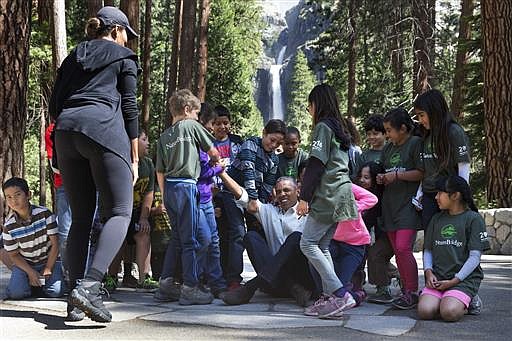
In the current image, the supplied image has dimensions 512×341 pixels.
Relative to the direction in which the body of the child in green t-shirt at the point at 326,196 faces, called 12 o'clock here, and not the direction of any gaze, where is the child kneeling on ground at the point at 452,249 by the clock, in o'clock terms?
The child kneeling on ground is roughly at 6 o'clock from the child in green t-shirt.

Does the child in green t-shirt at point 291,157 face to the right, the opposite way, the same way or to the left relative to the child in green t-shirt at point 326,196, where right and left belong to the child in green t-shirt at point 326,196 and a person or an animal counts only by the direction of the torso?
to the left

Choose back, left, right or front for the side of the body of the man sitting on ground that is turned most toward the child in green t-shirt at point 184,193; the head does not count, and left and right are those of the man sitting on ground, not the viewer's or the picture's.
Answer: right

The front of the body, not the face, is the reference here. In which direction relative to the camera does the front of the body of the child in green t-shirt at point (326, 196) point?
to the viewer's left

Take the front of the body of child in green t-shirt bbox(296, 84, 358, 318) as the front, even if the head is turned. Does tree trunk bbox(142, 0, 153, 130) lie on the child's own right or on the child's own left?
on the child's own right

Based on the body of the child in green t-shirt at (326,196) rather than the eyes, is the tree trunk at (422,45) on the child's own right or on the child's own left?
on the child's own right

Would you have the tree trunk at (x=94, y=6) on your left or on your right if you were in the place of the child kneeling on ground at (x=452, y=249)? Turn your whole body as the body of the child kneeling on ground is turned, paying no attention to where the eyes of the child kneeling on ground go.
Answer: on your right

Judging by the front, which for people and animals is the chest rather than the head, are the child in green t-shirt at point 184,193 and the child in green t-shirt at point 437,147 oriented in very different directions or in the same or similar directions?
very different directions

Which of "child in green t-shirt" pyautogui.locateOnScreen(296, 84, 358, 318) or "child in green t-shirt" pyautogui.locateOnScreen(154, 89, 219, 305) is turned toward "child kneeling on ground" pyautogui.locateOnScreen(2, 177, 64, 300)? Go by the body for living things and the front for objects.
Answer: "child in green t-shirt" pyautogui.locateOnScreen(296, 84, 358, 318)

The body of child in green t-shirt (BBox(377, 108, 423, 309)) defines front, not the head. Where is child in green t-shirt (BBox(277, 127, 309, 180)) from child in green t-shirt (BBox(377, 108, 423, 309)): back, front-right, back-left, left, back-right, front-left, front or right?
right

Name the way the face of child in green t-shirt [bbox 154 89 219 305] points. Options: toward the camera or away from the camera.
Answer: away from the camera

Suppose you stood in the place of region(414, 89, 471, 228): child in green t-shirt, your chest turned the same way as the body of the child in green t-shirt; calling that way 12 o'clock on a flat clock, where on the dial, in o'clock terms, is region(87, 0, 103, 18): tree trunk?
The tree trunk is roughly at 3 o'clock from the child in green t-shirt.

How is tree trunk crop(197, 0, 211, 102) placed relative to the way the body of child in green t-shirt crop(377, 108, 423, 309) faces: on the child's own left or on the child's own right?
on the child's own right
